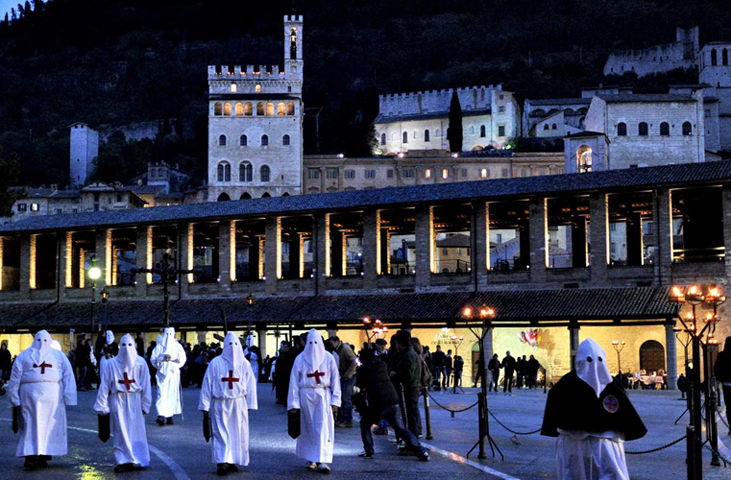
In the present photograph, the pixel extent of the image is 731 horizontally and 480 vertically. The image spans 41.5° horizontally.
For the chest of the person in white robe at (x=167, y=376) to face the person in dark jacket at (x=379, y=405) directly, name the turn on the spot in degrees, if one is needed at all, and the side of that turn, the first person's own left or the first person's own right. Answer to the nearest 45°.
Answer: approximately 45° to the first person's own left

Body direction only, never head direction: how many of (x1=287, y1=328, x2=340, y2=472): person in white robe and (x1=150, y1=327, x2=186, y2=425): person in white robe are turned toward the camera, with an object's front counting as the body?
2

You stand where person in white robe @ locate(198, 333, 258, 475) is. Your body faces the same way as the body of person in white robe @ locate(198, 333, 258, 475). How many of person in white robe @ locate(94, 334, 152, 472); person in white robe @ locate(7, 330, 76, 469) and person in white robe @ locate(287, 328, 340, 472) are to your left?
1

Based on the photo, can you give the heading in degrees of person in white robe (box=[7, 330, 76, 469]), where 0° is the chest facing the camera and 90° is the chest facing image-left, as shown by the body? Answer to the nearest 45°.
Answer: approximately 0°
